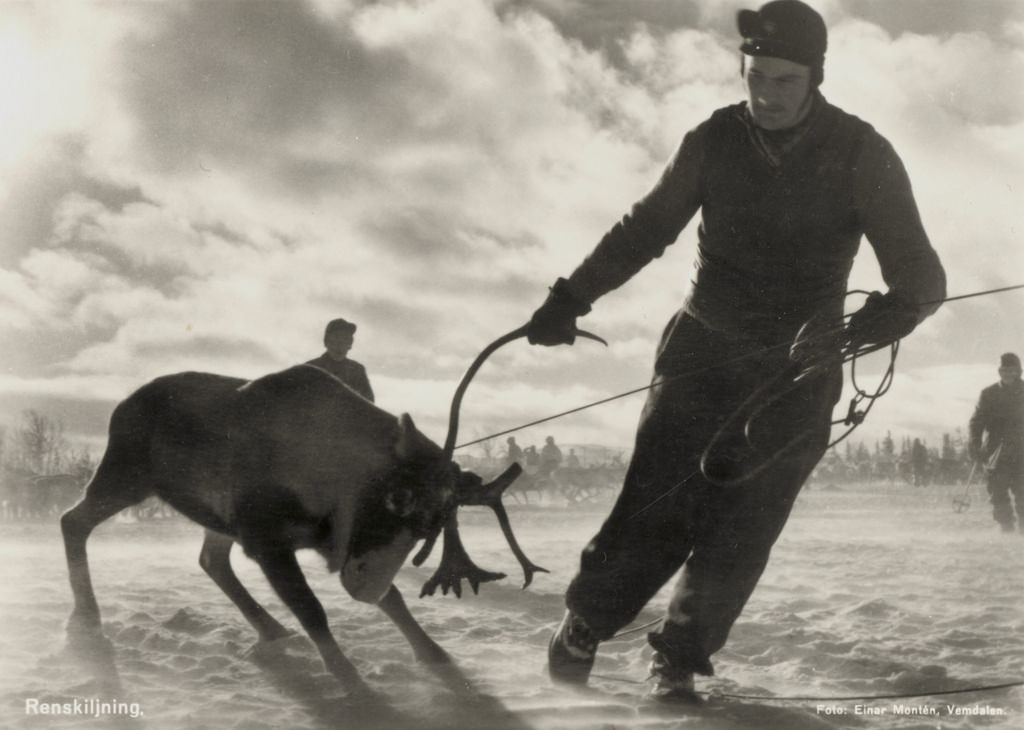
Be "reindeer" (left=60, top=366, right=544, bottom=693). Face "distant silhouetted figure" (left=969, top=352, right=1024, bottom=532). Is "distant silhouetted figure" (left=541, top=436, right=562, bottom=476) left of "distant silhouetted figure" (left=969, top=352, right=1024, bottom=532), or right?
left

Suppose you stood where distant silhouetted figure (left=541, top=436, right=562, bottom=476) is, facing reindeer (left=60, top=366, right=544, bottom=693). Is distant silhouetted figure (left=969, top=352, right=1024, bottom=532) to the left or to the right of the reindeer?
left

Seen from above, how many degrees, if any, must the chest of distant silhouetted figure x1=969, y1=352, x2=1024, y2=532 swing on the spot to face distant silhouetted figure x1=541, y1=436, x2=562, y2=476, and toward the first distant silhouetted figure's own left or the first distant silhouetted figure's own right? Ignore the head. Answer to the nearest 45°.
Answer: approximately 135° to the first distant silhouetted figure's own right

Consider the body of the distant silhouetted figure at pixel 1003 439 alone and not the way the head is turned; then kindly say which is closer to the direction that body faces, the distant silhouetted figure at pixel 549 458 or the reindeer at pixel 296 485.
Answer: the reindeer

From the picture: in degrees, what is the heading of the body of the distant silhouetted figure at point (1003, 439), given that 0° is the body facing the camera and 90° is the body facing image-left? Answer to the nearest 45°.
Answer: approximately 0°

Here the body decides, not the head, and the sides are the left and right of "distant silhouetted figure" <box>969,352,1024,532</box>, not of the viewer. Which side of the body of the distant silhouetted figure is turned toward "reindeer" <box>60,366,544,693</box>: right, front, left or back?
front
